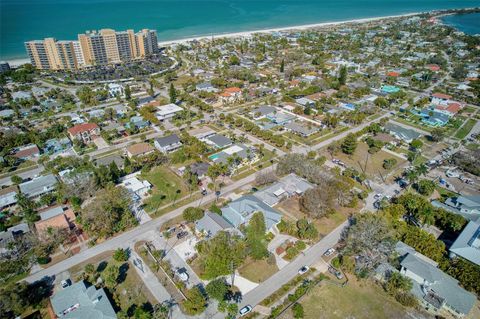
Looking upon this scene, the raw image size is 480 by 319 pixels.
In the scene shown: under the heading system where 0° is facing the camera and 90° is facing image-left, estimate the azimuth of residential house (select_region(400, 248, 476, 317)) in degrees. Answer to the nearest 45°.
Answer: approximately 45°

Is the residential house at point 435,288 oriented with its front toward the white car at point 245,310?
yes

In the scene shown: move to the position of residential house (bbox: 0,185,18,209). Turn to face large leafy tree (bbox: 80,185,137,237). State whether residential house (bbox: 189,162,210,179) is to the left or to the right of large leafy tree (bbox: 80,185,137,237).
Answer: left

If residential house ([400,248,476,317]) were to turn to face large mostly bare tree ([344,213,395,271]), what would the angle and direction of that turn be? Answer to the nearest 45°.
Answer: approximately 45° to its right

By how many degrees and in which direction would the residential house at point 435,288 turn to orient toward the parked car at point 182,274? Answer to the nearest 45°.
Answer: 0° — it already faces it
